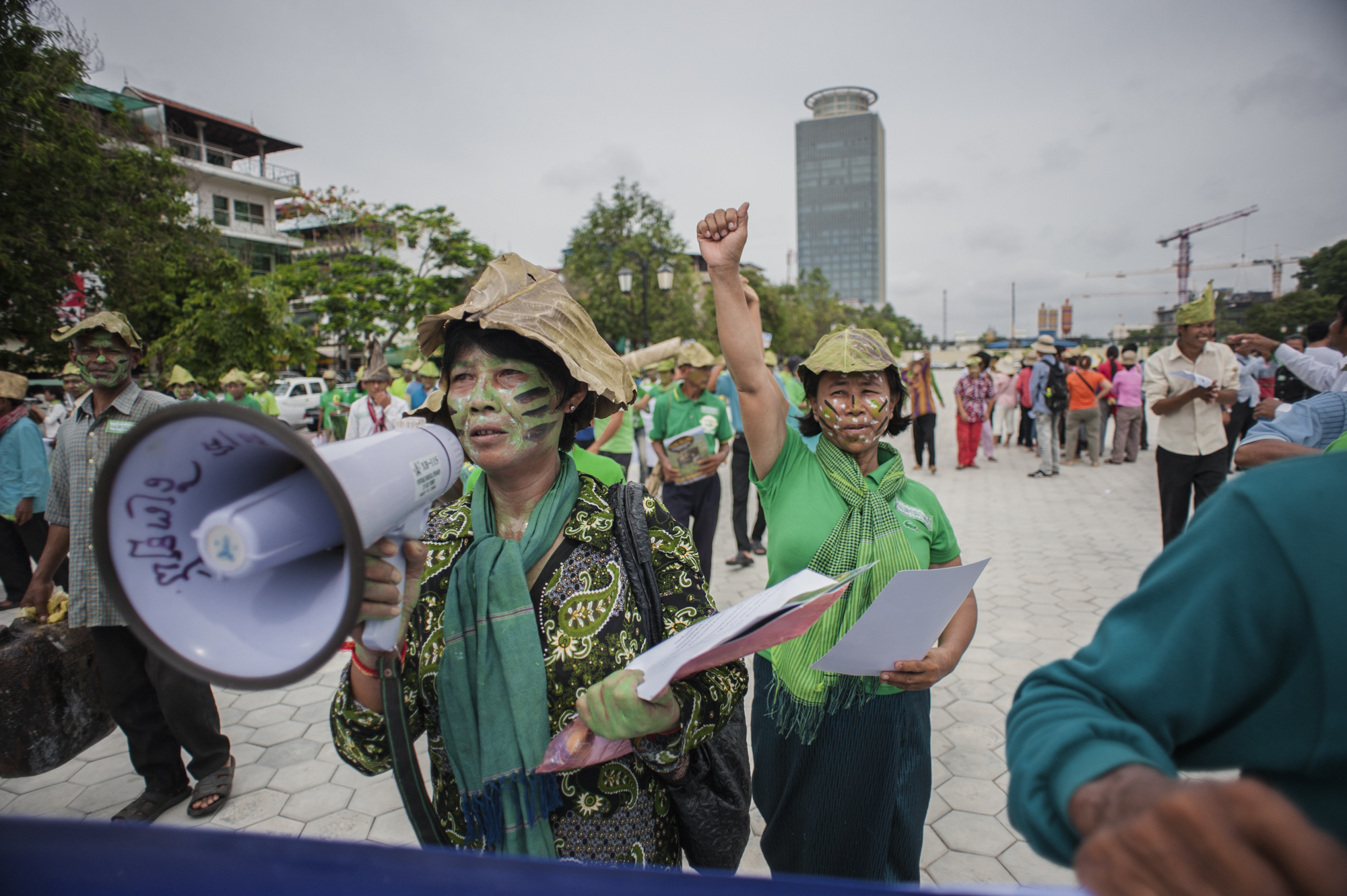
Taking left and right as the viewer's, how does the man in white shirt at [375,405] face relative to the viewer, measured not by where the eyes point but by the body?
facing the viewer

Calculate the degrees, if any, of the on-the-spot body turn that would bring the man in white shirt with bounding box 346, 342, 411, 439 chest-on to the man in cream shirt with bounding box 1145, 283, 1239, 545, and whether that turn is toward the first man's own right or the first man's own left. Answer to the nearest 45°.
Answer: approximately 45° to the first man's own left

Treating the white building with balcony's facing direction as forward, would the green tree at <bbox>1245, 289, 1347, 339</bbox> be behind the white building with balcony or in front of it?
in front

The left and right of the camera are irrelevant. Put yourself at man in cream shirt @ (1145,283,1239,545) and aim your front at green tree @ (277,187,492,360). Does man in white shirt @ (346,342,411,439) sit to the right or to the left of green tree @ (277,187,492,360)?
left

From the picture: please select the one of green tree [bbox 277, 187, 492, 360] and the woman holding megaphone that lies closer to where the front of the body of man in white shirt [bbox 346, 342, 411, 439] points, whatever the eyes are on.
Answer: the woman holding megaphone

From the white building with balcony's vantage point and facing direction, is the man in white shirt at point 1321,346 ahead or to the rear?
ahead

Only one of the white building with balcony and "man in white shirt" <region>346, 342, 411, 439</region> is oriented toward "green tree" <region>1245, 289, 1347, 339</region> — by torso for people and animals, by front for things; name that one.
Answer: the white building with balcony

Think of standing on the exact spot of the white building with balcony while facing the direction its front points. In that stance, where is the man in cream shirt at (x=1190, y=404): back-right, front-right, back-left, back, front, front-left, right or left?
front-right

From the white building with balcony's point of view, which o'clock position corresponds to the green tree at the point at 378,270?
The green tree is roughly at 1 o'clock from the white building with balcony.

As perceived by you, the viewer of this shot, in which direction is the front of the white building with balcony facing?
facing the viewer and to the right of the viewer

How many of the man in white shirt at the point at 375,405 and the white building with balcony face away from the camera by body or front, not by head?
0

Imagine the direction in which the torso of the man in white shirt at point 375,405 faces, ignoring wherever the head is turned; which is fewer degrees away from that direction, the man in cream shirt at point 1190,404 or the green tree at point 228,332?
the man in cream shirt

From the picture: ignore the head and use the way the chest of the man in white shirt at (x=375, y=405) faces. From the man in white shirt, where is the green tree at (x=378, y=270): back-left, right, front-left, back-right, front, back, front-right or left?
back

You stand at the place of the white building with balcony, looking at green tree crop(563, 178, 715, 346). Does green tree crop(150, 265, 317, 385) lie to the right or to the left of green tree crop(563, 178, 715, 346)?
right

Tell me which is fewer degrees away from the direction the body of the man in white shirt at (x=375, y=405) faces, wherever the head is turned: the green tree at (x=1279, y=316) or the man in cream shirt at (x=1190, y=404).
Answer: the man in cream shirt
